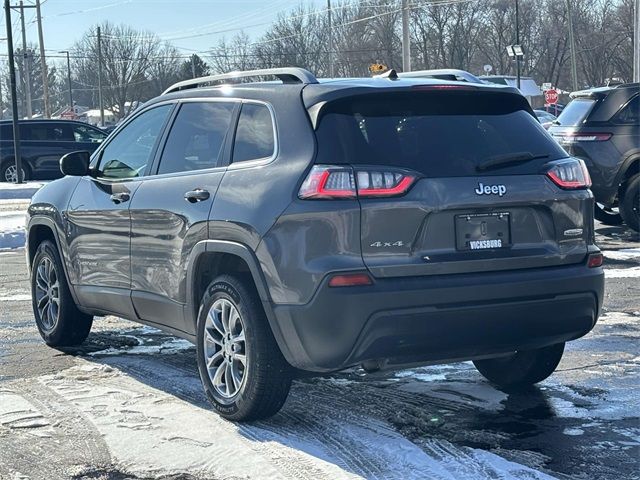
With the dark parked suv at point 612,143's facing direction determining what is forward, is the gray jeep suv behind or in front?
behind

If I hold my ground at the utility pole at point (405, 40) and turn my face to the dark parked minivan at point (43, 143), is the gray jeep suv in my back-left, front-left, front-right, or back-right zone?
front-left

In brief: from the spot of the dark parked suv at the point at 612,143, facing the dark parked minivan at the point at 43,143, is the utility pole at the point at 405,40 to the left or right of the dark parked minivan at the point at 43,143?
right

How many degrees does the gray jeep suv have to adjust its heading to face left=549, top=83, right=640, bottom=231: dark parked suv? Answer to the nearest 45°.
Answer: approximately 90° to its right

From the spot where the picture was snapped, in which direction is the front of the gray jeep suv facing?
facing away from the viewer and to the left of the viewer

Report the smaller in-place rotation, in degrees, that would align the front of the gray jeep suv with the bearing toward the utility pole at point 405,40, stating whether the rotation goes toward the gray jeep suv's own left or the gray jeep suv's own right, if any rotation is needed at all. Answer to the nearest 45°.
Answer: approximately 45° to the gray jeep suv's own right

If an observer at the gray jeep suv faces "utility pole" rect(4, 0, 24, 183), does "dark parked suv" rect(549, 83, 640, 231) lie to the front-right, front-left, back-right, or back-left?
front-right

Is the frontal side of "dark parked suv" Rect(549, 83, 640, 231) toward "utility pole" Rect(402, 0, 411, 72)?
no

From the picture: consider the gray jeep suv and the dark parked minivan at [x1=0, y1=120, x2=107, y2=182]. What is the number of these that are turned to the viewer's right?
1

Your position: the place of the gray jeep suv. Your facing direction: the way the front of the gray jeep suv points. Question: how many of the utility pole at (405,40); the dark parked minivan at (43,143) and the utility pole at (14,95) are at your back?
0

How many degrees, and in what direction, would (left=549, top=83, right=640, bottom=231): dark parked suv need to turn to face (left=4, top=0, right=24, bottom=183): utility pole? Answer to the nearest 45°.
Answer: approximately 90° to its left

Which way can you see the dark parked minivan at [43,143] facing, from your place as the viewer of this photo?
facing to the right of the viewer

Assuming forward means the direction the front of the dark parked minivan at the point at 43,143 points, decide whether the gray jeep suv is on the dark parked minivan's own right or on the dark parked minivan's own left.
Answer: on the dark parked minivan's own right

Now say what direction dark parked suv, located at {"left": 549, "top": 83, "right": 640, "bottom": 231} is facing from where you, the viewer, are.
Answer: facing away from the viewer and to the right of the viewer
